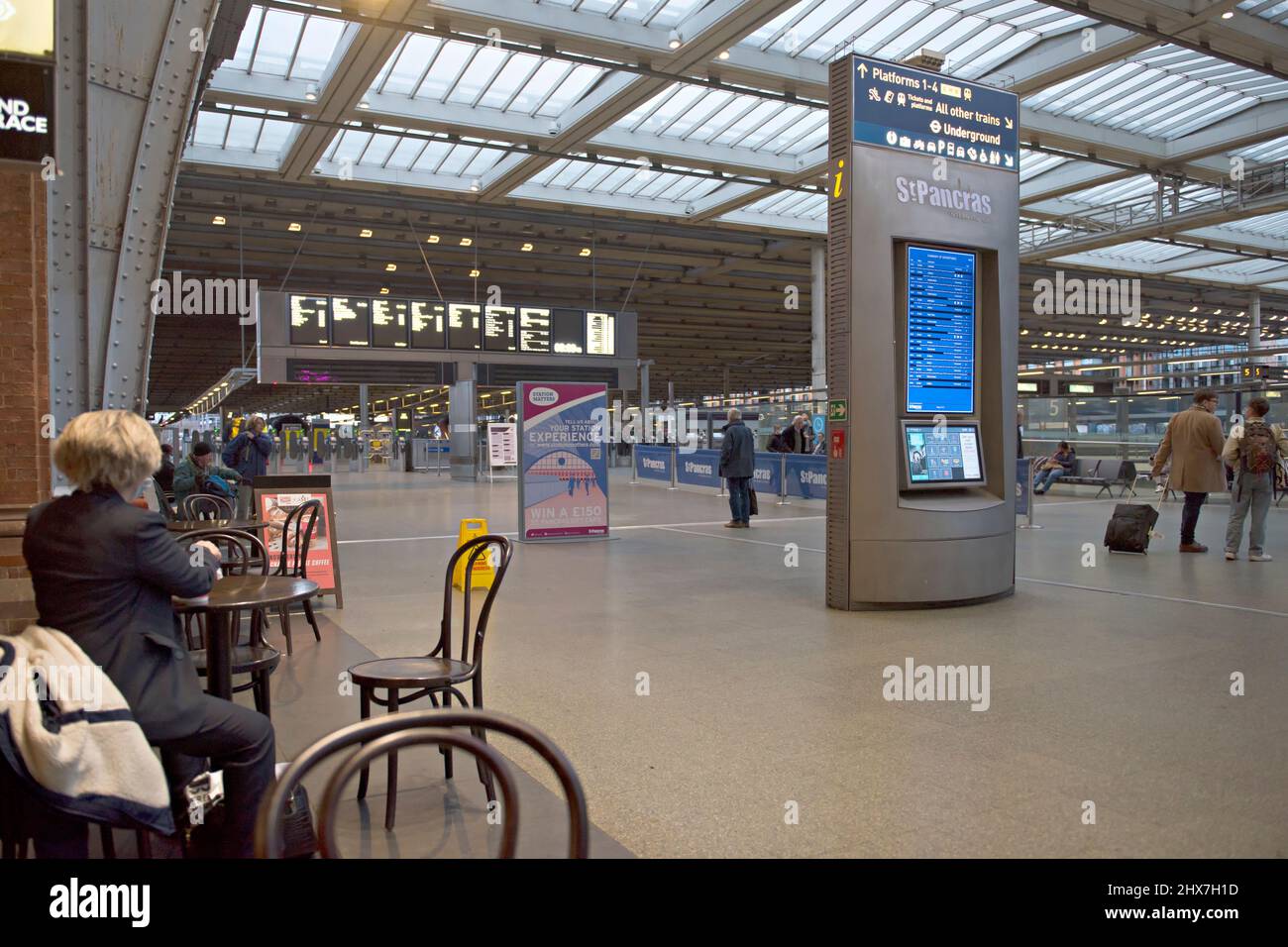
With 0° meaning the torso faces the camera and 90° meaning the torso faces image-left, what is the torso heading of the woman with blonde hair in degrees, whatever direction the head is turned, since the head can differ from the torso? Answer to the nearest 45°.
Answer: approximately 225°

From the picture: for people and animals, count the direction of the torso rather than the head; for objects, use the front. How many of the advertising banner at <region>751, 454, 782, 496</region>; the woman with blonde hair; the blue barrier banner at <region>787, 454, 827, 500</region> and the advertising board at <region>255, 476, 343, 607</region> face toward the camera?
3

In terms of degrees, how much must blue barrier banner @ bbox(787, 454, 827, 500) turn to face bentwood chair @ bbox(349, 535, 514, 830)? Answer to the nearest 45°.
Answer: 0° — it already faces it

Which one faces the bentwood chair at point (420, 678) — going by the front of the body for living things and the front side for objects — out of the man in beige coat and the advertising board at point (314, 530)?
the advertising board

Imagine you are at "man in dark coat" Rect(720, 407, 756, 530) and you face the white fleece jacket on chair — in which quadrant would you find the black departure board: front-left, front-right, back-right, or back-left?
back-right

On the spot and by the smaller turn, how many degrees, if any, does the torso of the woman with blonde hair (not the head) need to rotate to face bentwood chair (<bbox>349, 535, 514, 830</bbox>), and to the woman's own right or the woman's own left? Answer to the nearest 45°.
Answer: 0° — they already face it

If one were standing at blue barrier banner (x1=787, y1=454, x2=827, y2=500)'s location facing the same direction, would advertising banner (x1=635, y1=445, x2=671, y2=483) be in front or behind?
behind

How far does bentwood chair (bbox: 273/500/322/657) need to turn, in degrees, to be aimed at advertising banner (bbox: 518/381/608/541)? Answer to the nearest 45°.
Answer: approximately 180°

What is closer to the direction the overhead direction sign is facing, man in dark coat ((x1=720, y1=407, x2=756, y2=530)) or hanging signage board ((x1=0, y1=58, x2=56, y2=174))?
the hanging signage board

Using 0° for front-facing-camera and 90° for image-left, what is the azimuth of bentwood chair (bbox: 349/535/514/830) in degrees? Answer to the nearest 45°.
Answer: approximately 45°

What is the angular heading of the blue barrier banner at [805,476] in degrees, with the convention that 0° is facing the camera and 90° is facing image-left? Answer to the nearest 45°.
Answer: approximately 0°
